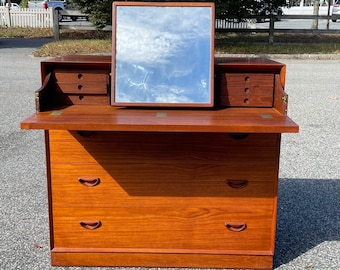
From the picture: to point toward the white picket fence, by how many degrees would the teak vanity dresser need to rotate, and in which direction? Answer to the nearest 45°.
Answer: approximately 180°

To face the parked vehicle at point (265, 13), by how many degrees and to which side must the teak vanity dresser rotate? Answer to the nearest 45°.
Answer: approximately 180°

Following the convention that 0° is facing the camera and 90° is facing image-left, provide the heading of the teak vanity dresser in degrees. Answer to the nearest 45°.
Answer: approximately 0°

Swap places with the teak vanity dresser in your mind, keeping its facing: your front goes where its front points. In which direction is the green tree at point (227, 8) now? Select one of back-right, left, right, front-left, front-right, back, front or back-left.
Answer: back
